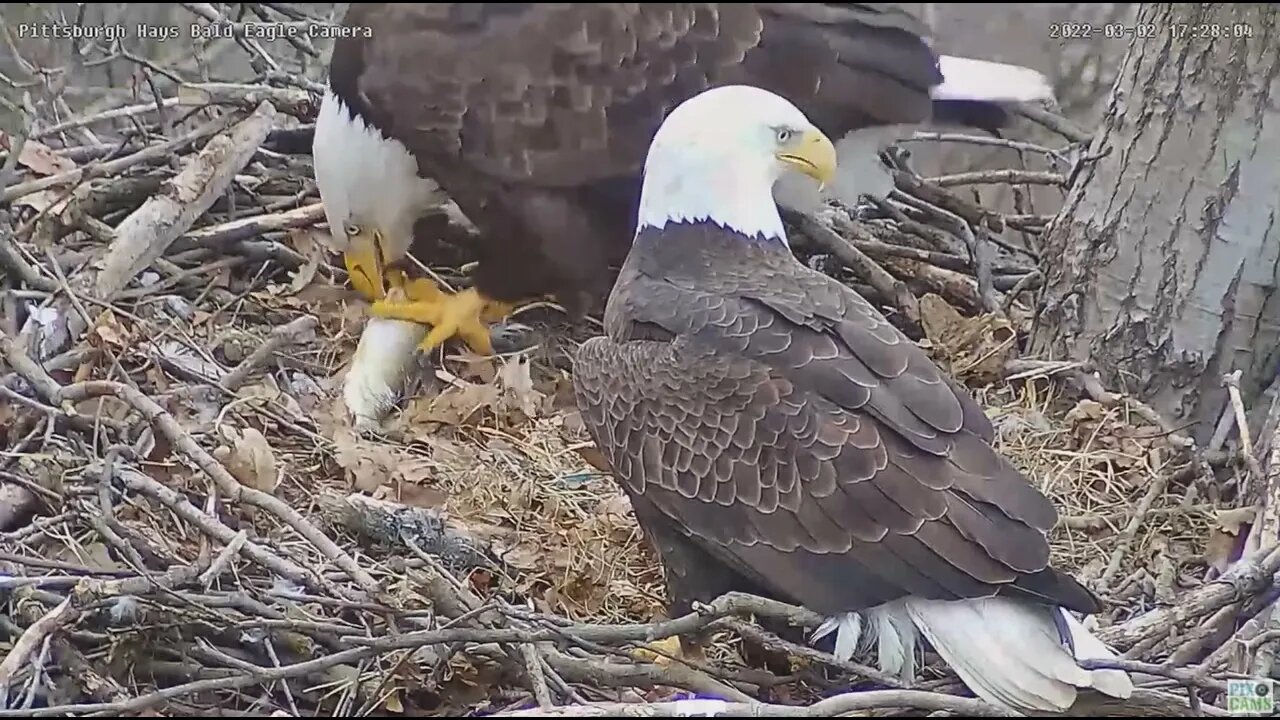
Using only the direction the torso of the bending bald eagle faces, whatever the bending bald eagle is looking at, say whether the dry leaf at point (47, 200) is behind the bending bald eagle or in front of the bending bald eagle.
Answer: in front

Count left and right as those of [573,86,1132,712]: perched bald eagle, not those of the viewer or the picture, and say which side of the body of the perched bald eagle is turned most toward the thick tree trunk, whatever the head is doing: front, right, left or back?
right

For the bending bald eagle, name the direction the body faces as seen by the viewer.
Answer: to the viewer's left

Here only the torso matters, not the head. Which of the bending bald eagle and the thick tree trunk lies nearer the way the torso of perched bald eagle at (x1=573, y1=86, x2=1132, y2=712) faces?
the bending bald eagle

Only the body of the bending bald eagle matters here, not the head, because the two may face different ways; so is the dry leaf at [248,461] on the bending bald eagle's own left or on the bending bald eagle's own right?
on the bending bald eagle's own left

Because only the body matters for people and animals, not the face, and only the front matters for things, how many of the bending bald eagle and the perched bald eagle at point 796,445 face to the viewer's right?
0

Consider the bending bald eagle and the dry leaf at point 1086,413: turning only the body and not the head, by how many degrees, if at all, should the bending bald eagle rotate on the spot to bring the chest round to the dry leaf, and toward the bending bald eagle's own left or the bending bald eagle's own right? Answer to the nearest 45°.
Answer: approximately 180°

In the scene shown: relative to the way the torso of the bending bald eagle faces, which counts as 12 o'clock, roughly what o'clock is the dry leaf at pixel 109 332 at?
The dry leaf is roughly at 11 o'clock from the bending bald eagle.

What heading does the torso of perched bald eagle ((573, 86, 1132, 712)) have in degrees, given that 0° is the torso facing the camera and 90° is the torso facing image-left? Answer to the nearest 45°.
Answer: approximately 135°

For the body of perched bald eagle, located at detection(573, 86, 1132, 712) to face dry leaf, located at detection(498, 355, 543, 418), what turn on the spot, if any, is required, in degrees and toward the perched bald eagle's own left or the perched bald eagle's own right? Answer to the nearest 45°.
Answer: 0° — it already faces it

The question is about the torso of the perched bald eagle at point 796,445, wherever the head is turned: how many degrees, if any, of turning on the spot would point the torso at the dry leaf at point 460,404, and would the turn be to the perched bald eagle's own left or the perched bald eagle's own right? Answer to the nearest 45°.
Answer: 0° — it already faces it

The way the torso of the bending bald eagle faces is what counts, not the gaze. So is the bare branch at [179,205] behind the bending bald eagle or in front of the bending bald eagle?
in front

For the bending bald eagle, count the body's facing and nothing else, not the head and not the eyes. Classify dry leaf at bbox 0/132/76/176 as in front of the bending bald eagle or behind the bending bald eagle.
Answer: in front
